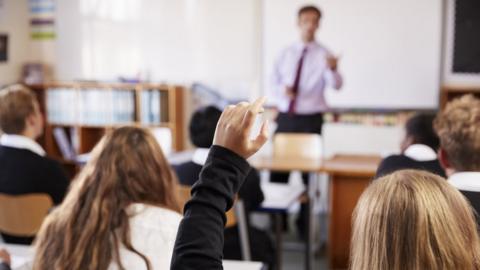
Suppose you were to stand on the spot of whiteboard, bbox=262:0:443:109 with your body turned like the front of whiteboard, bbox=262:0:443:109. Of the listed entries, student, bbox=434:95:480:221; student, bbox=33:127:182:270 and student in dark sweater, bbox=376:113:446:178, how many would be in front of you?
3

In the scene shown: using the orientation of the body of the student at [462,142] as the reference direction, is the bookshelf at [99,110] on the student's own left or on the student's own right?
on the student's own left

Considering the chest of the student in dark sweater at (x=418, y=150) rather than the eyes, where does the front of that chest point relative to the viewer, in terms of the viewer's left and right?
facing away from the viewer

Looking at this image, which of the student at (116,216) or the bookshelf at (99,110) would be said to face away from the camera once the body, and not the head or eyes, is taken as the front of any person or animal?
the student

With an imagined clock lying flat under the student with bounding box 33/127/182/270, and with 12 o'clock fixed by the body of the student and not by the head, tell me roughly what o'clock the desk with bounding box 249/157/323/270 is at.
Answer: The desk is roughly at 1 o'clock from the student.

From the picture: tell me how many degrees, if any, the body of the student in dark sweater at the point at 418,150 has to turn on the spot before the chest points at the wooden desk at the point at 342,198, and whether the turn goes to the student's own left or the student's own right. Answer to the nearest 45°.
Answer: approximately 45° to the student's own left

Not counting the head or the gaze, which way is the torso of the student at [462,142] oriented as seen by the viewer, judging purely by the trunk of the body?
away from the camera

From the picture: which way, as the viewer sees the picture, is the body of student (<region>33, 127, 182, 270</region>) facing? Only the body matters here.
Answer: away from the camera
